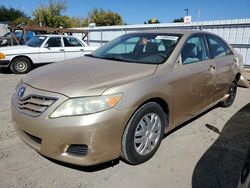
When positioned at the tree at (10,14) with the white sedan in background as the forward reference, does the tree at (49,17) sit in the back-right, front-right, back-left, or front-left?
front-left

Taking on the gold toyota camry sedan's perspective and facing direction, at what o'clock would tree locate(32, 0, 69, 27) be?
The tree is roughly at 4 o'clock from the gold toyota camry sedan.

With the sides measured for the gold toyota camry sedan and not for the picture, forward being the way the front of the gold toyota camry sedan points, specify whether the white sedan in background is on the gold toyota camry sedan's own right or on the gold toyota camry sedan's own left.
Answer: on the gold toyota camry sedan's own right

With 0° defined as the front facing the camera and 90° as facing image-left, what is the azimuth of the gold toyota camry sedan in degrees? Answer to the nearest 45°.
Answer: approximately 45°

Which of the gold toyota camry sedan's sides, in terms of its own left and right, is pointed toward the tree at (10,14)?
right
